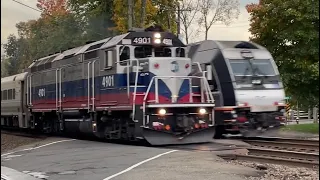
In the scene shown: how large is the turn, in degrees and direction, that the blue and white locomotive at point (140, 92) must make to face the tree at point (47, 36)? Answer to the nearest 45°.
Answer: approximately 135° to its left

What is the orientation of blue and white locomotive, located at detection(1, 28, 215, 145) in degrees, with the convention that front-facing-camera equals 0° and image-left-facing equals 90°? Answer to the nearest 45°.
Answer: approximately 315°

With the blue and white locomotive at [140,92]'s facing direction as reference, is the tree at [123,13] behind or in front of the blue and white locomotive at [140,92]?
behind

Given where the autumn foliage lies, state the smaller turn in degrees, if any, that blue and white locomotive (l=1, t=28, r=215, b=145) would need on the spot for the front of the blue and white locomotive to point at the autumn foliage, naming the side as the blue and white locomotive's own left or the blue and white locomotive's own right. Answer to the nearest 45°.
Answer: approximately 135° to the blue and white locomotive's own left

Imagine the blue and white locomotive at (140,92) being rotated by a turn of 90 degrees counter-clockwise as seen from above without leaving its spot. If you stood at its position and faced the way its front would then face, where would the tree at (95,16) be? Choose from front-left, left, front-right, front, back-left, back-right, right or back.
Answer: front-left
